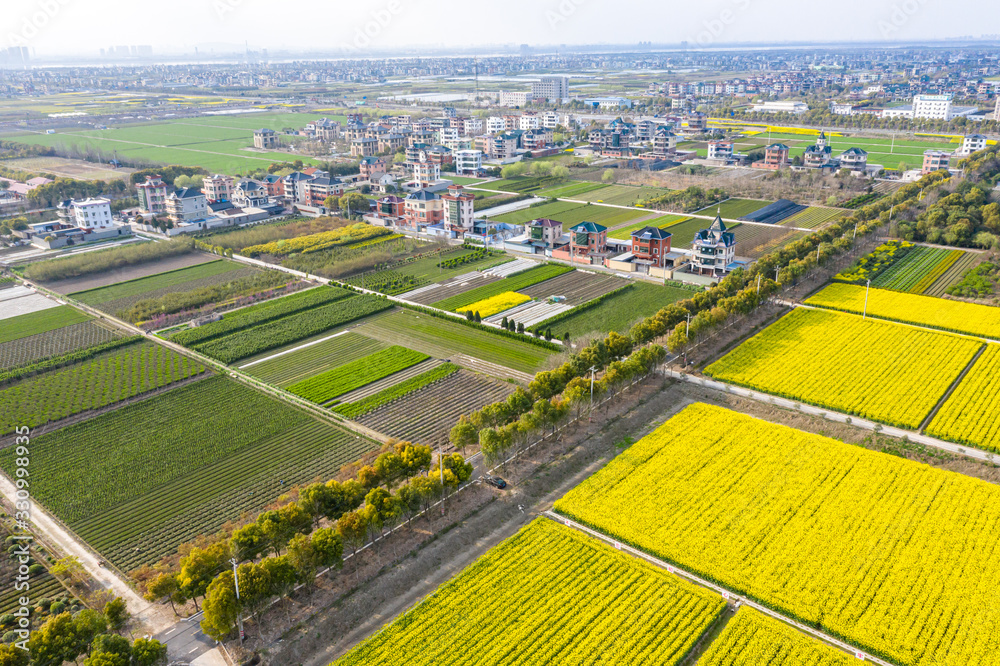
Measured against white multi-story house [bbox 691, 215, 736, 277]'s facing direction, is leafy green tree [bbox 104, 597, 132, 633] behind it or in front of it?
in front

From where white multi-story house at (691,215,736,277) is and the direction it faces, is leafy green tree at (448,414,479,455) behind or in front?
in front

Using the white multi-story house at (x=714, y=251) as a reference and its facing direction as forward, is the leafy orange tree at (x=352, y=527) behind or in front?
in front

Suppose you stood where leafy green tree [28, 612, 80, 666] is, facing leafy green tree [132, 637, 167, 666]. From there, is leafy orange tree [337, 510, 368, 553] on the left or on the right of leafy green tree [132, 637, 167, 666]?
left

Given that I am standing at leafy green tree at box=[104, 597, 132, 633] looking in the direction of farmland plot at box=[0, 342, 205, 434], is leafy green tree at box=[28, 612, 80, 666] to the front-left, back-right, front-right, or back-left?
back-left

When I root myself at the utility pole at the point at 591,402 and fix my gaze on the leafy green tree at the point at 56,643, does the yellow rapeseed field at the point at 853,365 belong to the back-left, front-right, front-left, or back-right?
back-left

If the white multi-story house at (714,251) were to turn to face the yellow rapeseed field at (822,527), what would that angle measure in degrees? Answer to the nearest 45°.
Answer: approximately 45° to its left

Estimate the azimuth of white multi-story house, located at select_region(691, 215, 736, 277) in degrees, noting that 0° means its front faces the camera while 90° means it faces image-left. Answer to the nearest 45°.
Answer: approximately 45°

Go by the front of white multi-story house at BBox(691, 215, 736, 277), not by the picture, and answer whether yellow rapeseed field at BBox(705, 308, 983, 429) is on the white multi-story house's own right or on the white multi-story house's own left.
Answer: on the white multi-story house's own left

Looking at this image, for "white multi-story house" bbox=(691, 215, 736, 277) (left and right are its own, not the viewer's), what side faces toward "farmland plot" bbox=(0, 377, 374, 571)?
front
